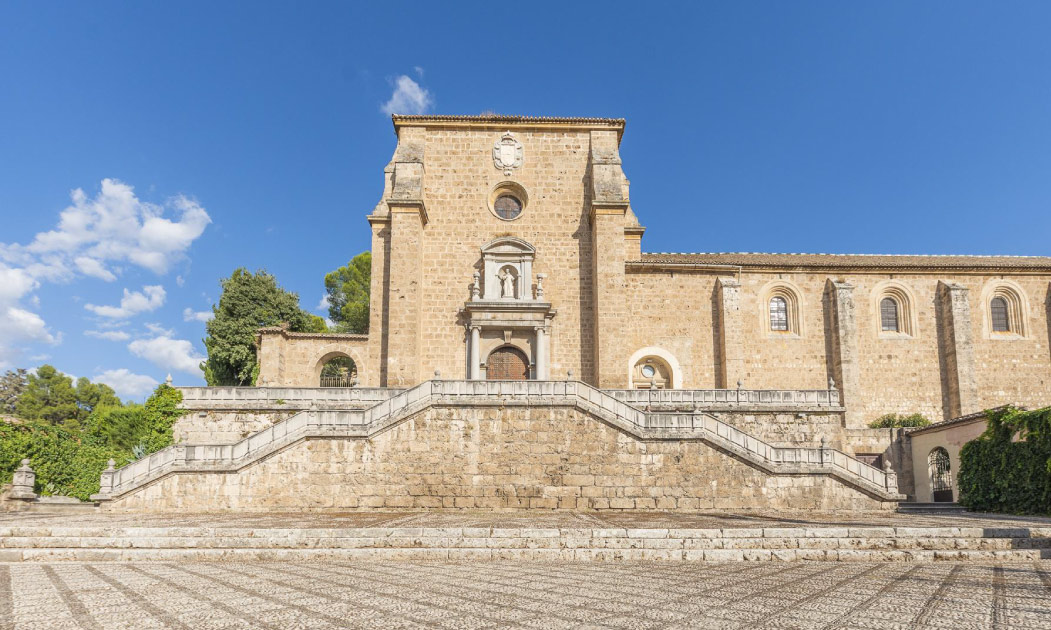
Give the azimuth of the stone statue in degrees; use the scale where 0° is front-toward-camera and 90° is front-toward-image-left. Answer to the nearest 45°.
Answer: approximately 0°

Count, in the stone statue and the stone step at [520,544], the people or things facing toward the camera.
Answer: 2

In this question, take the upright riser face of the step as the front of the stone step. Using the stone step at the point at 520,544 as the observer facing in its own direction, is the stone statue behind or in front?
behind

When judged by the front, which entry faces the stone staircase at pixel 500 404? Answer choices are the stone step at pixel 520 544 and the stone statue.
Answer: the stone statue

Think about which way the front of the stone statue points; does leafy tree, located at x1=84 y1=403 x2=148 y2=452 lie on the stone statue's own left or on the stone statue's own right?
on the stone statue's own right

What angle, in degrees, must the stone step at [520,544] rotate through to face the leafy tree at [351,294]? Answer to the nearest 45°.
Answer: approximately 180°

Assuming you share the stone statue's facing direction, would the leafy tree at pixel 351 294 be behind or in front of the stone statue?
behind

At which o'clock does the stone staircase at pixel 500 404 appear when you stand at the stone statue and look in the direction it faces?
The stone staircase is roughly at 12 o'clock from the stone statue.
